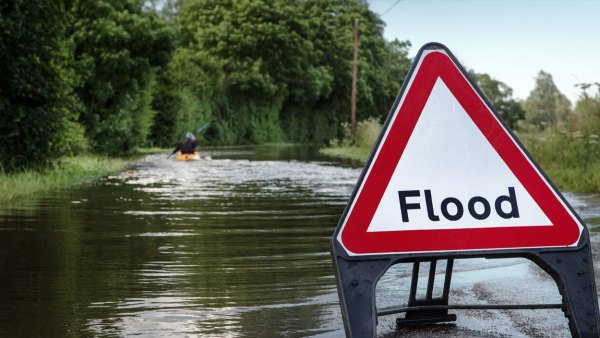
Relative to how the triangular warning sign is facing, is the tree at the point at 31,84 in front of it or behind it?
behind

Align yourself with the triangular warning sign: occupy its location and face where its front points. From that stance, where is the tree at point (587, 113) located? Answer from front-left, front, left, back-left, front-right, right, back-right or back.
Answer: back

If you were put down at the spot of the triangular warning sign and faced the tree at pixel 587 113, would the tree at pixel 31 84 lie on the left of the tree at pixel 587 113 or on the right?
left

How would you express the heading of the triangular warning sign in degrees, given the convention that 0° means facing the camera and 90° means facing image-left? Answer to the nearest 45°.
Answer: approximately 0°

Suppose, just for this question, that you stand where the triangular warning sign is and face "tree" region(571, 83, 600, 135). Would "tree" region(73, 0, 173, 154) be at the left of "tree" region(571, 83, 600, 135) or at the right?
left

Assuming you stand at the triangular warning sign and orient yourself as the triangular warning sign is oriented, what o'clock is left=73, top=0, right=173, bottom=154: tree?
The tree is roughly at 5 o'clock from the triangular warning sign.
